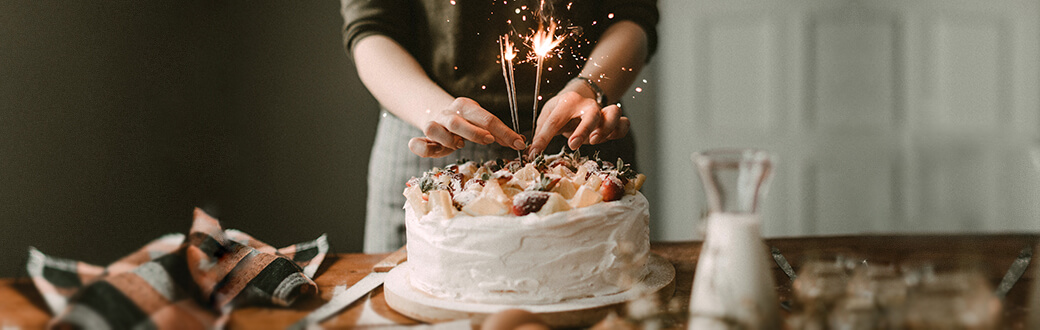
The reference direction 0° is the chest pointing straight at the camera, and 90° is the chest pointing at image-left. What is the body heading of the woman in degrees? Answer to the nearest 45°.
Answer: approximately 0°

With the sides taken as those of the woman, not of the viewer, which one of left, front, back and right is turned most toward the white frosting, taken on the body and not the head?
front

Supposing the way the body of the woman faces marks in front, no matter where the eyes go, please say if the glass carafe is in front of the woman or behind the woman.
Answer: in front

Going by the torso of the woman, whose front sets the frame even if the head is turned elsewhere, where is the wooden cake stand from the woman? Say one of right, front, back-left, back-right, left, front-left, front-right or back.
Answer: front

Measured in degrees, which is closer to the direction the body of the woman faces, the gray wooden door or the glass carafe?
the glass carafe

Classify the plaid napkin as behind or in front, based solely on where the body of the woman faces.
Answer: in front

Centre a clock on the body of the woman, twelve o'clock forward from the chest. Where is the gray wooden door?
The gray wooden door is roughly at 8 o'clock from the woman.
